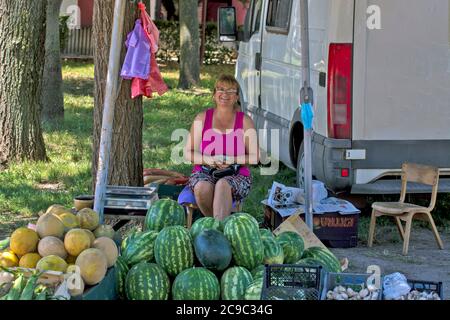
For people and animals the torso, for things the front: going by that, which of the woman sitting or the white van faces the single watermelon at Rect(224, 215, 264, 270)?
the woman sitting

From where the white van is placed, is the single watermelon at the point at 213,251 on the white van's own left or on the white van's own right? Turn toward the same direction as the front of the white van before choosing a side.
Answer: on the white van's own left

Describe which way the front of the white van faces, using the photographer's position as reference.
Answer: facing away from the viewer and to the left of the viewer

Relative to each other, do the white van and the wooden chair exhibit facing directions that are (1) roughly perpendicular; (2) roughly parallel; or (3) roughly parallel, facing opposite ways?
roughly perpendicular

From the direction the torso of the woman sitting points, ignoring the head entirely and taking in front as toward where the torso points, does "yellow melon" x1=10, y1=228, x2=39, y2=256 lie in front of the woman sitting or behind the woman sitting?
in front

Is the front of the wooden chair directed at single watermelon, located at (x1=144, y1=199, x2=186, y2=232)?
yes

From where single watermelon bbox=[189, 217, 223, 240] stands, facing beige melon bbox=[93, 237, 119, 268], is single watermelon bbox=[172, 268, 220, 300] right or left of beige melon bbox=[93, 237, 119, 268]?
left

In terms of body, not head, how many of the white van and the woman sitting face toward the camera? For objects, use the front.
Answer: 1

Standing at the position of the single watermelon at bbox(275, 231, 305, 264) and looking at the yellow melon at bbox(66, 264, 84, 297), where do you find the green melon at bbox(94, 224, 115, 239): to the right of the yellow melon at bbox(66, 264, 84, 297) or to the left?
right

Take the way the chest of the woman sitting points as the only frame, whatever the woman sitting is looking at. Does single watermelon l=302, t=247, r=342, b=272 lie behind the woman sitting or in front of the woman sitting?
in front

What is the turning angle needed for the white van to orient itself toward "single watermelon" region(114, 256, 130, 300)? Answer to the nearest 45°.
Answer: approximately 90° to its left

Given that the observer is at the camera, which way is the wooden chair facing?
facing the viewer and to the left of the viewer

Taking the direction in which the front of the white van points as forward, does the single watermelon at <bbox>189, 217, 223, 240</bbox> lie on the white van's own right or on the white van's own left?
on the white van's own left

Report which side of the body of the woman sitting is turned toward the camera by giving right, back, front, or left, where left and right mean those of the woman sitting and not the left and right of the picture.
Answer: front
